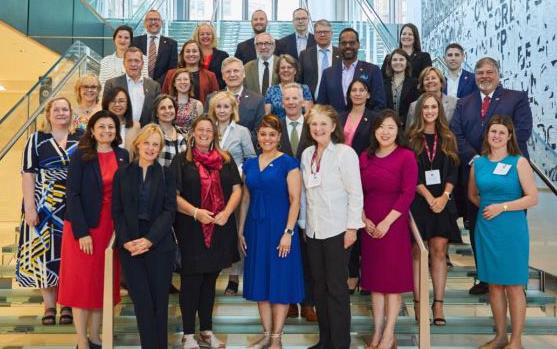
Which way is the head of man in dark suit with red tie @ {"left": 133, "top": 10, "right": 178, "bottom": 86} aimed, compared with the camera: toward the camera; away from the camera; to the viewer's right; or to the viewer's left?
toward the camera

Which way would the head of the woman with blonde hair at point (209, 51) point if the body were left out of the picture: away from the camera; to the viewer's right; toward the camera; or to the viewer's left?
toward the camera

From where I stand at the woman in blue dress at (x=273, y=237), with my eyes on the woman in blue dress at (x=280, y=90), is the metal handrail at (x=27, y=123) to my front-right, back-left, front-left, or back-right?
front-left

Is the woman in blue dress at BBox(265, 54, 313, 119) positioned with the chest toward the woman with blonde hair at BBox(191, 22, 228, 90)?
no

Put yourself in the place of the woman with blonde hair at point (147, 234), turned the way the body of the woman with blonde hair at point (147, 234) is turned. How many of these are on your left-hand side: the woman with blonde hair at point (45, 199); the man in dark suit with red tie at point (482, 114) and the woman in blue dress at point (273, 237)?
2

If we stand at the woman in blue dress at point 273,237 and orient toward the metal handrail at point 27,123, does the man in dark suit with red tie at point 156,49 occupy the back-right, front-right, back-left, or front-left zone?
front-right

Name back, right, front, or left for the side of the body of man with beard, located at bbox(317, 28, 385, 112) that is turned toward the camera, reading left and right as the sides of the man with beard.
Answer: front

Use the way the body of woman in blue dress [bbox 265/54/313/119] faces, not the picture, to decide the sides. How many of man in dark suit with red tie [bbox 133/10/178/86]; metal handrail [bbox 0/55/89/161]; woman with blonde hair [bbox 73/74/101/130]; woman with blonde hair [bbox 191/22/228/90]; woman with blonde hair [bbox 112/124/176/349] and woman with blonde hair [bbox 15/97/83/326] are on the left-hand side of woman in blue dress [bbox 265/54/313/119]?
0

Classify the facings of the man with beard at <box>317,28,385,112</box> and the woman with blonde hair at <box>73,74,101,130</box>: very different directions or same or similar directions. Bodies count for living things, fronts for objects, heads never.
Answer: same or similar directions

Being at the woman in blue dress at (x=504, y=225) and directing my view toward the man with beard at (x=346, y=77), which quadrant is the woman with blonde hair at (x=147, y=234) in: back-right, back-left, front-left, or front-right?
front-left

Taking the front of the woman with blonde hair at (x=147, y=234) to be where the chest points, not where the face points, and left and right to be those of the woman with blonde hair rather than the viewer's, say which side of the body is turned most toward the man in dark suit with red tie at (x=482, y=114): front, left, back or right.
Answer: left

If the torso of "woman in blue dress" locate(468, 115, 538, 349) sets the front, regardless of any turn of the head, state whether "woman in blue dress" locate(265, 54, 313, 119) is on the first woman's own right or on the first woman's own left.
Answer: on the first woman's own right

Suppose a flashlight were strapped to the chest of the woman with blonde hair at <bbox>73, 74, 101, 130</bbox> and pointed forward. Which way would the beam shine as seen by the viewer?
toward the camera

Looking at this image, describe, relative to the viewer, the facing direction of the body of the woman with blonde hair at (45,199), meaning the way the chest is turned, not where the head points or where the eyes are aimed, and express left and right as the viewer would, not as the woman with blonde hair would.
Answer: facing the viewer and to the right of the viewer

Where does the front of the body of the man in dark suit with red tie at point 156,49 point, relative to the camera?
toward the camera

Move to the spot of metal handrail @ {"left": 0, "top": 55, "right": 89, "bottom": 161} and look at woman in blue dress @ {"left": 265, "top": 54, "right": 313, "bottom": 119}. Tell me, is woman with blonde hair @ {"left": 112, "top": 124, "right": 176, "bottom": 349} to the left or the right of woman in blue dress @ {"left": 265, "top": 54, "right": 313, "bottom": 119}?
right

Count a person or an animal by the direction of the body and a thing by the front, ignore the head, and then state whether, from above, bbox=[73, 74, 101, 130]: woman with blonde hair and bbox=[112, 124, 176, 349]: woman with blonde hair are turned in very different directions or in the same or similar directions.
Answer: same or similar directions

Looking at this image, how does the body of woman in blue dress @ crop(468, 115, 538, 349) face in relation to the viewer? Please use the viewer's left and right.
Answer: facing the viewer and to the left of the viewer
